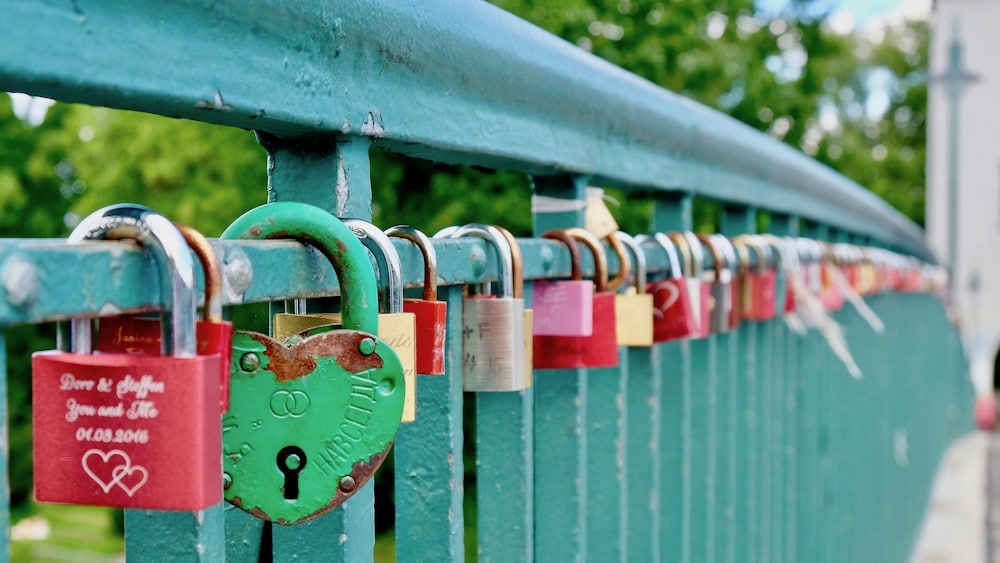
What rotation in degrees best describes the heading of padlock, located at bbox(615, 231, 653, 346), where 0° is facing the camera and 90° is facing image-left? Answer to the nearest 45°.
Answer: approximately 0°

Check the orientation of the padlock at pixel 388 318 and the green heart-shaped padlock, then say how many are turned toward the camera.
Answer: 2

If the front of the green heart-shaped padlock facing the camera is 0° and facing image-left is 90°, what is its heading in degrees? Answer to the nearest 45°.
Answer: approximately 0°

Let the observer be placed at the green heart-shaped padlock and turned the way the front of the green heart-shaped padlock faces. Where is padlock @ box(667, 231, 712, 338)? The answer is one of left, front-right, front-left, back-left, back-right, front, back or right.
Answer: back-left

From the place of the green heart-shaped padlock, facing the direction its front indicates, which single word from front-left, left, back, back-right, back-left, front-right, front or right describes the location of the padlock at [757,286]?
back-left

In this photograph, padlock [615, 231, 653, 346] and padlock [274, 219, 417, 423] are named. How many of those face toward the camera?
2

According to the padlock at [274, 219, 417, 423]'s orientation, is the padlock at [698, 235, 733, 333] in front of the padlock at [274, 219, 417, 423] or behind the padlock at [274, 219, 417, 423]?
behind
